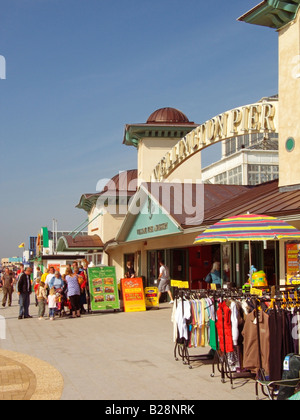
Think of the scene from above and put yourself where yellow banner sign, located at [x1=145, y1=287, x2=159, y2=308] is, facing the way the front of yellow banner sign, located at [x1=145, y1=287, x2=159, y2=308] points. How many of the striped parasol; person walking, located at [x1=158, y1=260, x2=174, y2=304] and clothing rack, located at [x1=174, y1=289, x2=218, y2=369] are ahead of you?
2

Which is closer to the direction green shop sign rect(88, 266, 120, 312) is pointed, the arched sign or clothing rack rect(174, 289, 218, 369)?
the clothing rack

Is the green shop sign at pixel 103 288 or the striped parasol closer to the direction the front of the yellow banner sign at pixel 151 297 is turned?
the striped parasol

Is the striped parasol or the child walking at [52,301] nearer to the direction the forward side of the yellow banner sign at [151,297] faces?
the striped parasol

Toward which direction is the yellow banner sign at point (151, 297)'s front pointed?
toward the camera

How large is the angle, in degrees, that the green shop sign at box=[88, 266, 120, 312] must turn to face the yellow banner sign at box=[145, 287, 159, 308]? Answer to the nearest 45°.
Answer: approximately 135° to its left

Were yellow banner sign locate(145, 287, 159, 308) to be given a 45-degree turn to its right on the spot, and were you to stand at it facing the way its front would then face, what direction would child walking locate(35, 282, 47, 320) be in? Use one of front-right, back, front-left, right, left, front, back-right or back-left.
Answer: front

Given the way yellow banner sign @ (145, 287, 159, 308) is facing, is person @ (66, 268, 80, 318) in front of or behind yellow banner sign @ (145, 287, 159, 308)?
in front

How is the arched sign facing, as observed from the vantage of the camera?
facing the viewer and to the left of the viewer

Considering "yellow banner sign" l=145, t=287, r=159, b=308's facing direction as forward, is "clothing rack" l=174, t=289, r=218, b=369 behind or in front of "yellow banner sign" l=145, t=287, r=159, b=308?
in front

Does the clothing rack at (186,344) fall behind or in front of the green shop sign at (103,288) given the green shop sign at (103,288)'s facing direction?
in front

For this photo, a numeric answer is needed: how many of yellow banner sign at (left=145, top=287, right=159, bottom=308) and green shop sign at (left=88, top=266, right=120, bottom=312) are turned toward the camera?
2

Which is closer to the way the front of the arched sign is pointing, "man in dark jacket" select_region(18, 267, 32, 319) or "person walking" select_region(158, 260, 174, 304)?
the man in dark jacket

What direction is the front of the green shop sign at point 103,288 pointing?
toward the camera
